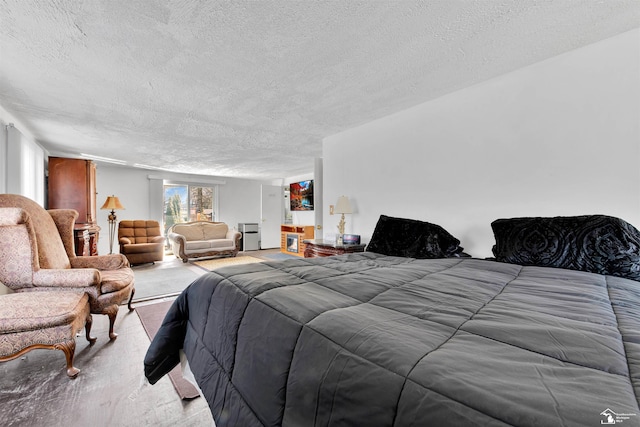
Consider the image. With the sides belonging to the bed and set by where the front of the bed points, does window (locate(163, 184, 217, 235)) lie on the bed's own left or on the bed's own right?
on the bed's own right

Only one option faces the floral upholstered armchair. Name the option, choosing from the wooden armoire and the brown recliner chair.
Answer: the brown recliner chair

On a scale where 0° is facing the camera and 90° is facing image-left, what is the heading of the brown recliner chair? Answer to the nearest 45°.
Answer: approximately 0°

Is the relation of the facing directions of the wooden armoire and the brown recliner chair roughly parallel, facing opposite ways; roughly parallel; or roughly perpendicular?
roughly perpendicular

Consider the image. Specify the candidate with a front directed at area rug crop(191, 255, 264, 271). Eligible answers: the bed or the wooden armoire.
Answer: the wooden armoire

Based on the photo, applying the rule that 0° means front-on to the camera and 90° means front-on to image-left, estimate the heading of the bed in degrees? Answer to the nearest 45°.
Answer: approximately 45°

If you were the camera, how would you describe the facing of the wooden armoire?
facing to the right of the viewer

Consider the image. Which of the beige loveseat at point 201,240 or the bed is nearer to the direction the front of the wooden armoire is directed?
the beige loveseat

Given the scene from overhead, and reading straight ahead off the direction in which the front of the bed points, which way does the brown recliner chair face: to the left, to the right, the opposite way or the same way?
to the left

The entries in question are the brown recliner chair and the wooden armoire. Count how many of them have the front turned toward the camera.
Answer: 1

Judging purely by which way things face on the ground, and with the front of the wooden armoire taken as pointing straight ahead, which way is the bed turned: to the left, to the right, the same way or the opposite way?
the opposite way

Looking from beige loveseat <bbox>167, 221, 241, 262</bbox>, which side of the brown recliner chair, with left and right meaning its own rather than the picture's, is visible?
left
